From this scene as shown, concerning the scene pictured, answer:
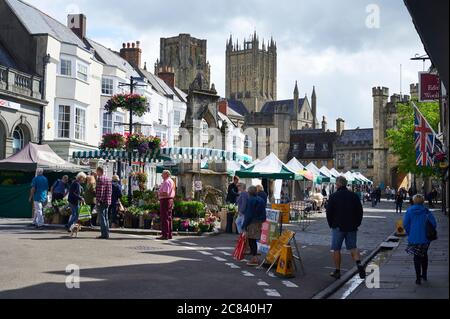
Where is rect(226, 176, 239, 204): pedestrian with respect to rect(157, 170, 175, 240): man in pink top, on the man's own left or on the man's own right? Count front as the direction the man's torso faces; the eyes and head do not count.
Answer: on the man's own right

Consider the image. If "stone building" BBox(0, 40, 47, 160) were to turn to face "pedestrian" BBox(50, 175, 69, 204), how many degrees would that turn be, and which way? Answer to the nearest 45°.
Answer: approximately 45° to its right

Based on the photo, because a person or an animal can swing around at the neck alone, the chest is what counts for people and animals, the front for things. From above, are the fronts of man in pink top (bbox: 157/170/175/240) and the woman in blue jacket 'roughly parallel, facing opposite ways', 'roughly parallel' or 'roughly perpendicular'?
roughly perpendicular

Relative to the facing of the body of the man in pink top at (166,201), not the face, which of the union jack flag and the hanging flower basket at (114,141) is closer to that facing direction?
the hanging flower basket
